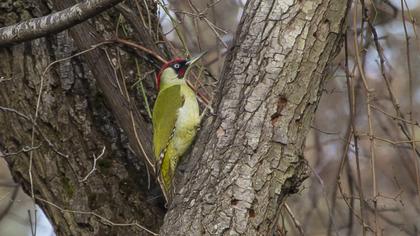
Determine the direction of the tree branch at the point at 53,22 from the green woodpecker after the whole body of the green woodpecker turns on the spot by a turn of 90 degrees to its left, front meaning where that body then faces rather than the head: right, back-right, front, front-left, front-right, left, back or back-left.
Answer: back-left

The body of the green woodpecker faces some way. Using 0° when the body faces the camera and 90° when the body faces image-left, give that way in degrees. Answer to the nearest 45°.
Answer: approximately 270°

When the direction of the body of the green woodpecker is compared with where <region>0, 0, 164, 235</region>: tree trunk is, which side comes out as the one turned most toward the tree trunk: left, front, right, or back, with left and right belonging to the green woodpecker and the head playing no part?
back
